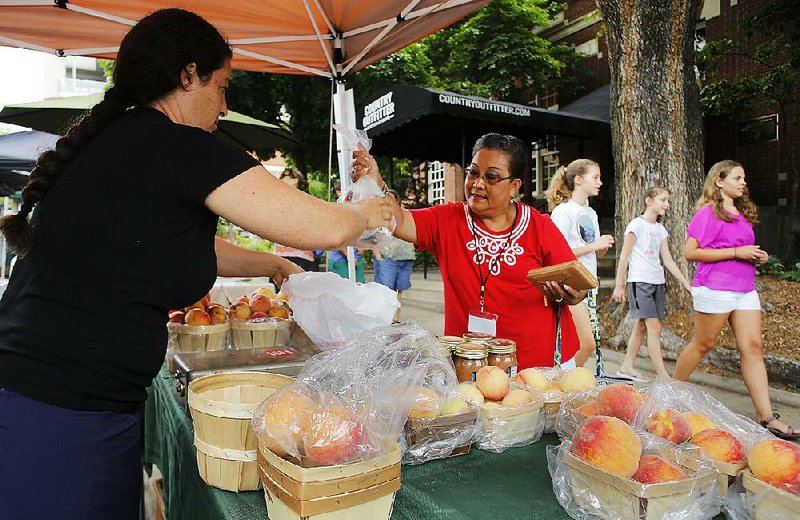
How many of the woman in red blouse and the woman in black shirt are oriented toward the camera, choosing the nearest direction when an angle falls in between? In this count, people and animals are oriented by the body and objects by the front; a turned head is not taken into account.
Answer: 1

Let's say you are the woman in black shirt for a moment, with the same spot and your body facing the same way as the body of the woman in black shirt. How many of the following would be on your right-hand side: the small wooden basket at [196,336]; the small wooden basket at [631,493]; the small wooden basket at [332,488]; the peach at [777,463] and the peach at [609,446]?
4

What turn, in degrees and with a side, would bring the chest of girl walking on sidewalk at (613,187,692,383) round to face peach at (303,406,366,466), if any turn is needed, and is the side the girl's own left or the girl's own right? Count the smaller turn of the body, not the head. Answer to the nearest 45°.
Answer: approximately 45° to the girl's own right

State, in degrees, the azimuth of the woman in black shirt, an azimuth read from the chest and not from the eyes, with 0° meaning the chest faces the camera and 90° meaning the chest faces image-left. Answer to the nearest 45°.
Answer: approximately 225°

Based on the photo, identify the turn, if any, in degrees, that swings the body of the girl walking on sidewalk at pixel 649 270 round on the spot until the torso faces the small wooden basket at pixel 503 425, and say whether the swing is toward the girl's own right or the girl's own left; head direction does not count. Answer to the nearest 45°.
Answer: approximately 45° to the girl's own right

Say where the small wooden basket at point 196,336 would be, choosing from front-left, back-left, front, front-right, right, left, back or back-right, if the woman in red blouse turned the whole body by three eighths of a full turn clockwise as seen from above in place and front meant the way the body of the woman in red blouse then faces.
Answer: front-left

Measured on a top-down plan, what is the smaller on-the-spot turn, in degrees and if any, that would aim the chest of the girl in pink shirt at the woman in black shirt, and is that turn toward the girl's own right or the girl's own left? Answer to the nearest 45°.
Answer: approximately 45° to the girl's own right

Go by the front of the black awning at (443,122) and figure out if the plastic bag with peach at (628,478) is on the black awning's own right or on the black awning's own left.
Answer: on the black awning's own left

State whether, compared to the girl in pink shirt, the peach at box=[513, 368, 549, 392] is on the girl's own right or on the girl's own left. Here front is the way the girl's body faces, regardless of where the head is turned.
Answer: on the girl's own right

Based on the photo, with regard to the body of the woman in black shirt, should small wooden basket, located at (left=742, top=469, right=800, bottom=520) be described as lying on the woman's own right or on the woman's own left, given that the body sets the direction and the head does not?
on the woman's own right
